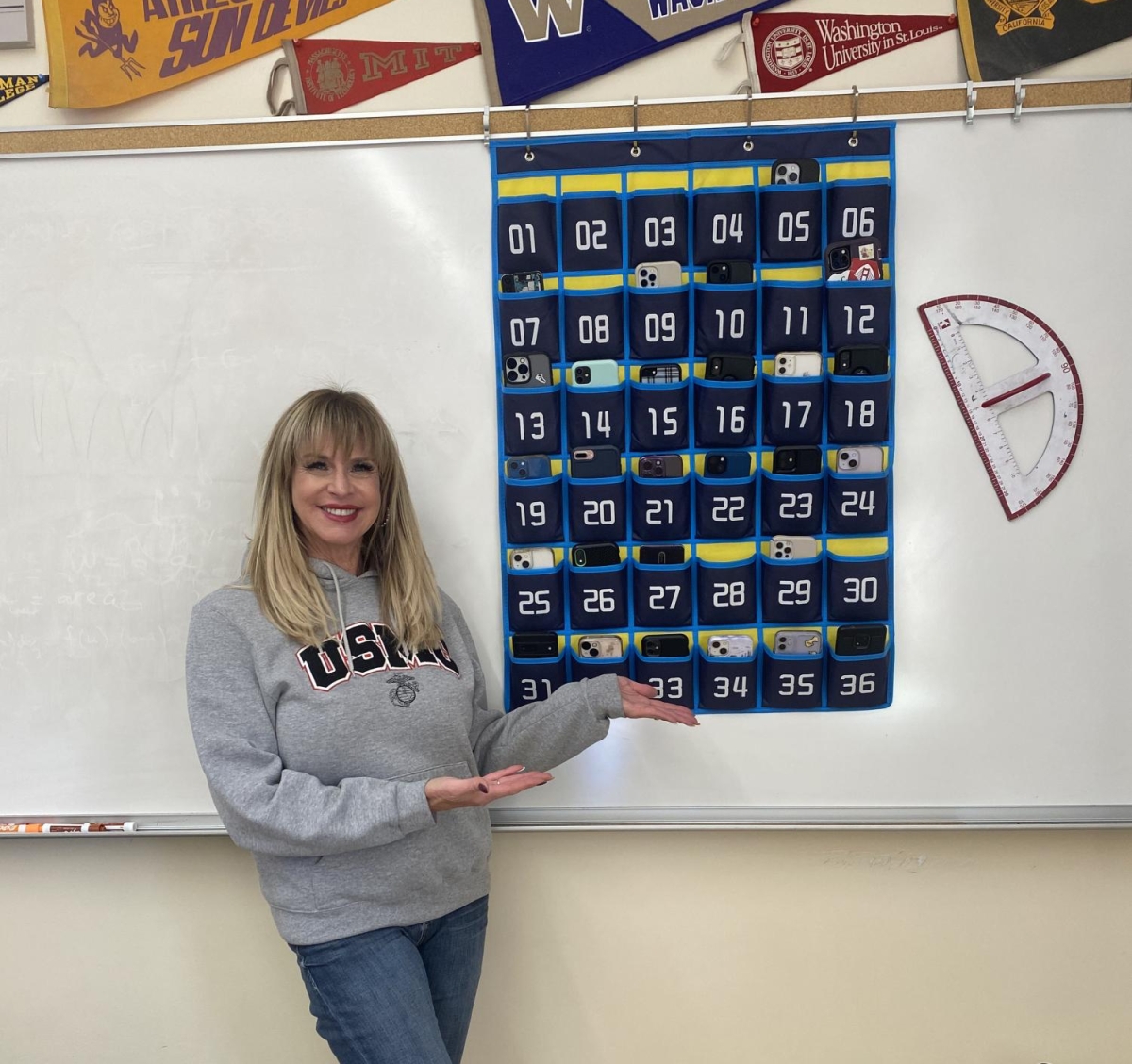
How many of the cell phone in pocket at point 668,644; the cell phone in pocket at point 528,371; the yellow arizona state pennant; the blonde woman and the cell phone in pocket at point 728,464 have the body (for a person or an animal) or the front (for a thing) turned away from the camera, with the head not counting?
3

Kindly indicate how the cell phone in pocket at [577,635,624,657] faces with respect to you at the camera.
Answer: facing away from the viewer

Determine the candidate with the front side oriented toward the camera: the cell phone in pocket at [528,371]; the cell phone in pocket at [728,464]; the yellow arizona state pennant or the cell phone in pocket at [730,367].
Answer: the yellow arizona state pennant

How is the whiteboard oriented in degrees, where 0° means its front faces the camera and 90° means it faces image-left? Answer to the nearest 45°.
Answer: approximately 0°

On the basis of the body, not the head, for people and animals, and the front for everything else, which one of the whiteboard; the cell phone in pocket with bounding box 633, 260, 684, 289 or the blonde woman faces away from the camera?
the cell phone in pocket

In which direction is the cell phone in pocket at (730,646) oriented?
away from the camera

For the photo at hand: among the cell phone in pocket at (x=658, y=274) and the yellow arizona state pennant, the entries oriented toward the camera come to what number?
1

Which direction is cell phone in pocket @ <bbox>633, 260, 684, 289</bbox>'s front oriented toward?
away from the camera

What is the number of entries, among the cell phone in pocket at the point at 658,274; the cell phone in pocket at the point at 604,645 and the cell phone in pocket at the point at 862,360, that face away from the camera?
3
